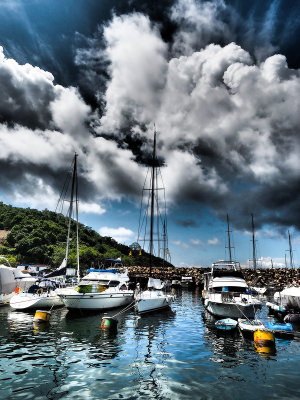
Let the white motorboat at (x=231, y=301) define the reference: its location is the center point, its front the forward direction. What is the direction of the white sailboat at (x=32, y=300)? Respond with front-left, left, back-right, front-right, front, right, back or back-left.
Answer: back-right

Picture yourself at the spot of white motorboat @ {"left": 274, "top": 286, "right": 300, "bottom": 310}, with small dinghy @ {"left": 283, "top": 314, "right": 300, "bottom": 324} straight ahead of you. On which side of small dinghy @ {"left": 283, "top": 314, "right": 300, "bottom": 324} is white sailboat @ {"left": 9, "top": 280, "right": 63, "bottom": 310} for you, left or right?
right

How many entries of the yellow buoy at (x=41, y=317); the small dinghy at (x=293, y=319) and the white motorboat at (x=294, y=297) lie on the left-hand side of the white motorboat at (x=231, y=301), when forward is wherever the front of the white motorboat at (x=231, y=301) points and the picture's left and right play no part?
2

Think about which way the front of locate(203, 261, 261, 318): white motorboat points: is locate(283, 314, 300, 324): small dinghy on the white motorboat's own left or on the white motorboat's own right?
on the white motorboat's own left

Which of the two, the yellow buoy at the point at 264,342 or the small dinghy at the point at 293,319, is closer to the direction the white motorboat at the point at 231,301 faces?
the yellow buoy

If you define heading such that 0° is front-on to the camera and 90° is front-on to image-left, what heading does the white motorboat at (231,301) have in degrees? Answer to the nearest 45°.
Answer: approximately 315°

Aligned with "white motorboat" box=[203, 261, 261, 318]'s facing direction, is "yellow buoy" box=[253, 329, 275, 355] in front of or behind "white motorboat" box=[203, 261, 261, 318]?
in front
